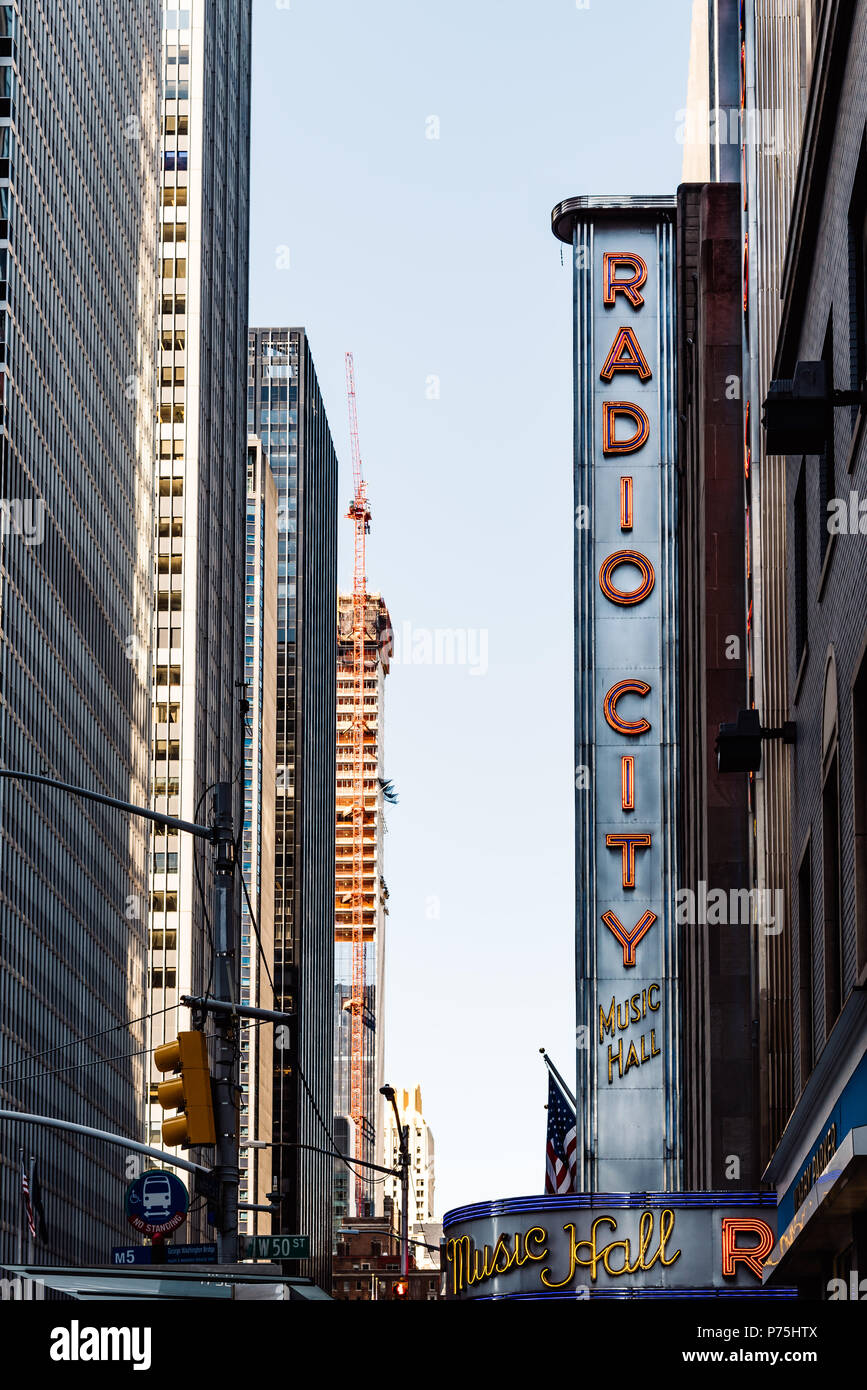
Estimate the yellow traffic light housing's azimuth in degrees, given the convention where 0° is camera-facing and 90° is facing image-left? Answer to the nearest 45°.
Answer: approximately 90°

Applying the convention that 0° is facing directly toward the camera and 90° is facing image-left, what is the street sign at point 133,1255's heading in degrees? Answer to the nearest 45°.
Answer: approximately 0°

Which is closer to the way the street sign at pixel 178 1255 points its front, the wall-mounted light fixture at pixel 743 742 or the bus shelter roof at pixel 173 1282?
the bus shelter roof

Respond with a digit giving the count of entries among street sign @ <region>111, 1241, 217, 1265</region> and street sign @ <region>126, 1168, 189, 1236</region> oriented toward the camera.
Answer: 2

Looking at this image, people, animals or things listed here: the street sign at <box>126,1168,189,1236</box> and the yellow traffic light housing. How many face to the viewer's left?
1

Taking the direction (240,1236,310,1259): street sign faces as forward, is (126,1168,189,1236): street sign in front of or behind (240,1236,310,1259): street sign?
in front

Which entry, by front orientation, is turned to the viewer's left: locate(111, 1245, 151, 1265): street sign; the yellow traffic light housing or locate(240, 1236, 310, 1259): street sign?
the yellow traffic light housing

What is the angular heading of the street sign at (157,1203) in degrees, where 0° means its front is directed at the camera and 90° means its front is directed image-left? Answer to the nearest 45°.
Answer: approximately 0°
